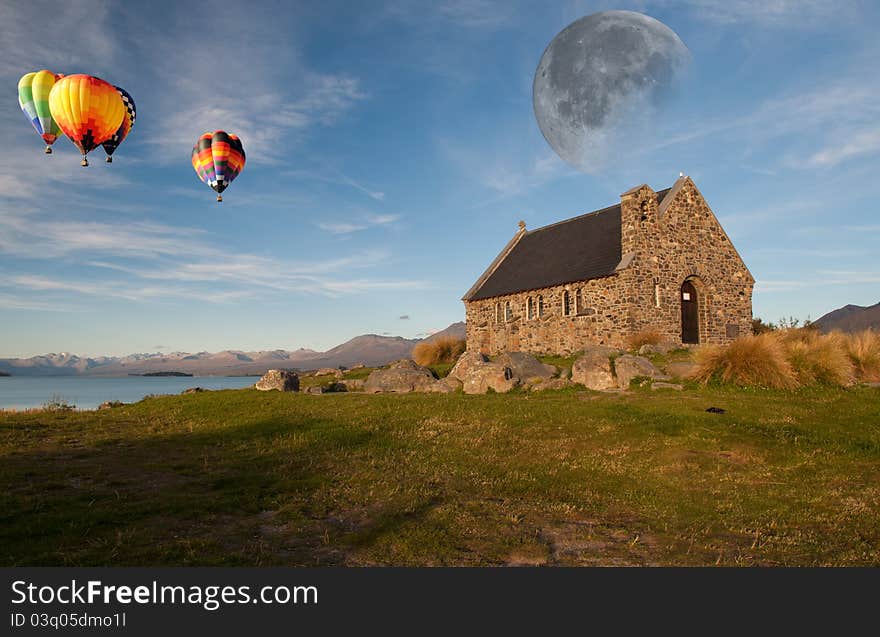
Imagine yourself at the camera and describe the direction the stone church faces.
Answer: facing the viewer and to the right of the viewer

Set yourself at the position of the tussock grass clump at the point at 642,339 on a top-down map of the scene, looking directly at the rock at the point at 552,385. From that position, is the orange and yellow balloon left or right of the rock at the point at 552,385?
right

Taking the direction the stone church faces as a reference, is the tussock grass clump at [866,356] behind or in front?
in front

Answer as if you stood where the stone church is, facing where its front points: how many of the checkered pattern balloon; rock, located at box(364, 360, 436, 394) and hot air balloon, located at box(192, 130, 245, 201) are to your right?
3

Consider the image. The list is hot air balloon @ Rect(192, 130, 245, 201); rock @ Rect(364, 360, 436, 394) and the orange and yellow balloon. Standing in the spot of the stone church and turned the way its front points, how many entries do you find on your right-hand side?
3

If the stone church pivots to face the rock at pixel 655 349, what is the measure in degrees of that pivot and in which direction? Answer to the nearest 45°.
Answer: approximately 45° to its right

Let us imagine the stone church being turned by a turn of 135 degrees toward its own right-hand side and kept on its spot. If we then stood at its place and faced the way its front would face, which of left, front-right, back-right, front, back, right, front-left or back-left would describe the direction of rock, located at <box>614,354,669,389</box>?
left

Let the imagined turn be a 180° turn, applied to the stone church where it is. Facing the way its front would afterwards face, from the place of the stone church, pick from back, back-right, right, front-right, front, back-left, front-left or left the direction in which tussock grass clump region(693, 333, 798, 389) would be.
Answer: back-left

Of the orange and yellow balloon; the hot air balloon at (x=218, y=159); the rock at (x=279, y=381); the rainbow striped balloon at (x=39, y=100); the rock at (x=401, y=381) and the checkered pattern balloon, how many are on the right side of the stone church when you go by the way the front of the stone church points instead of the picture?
6

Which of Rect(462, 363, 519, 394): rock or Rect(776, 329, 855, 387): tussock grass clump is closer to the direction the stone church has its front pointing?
the tussock grass clump

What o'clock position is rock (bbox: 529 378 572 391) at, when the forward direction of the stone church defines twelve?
The rock is roughly at 2 o'clock from the stone church.
